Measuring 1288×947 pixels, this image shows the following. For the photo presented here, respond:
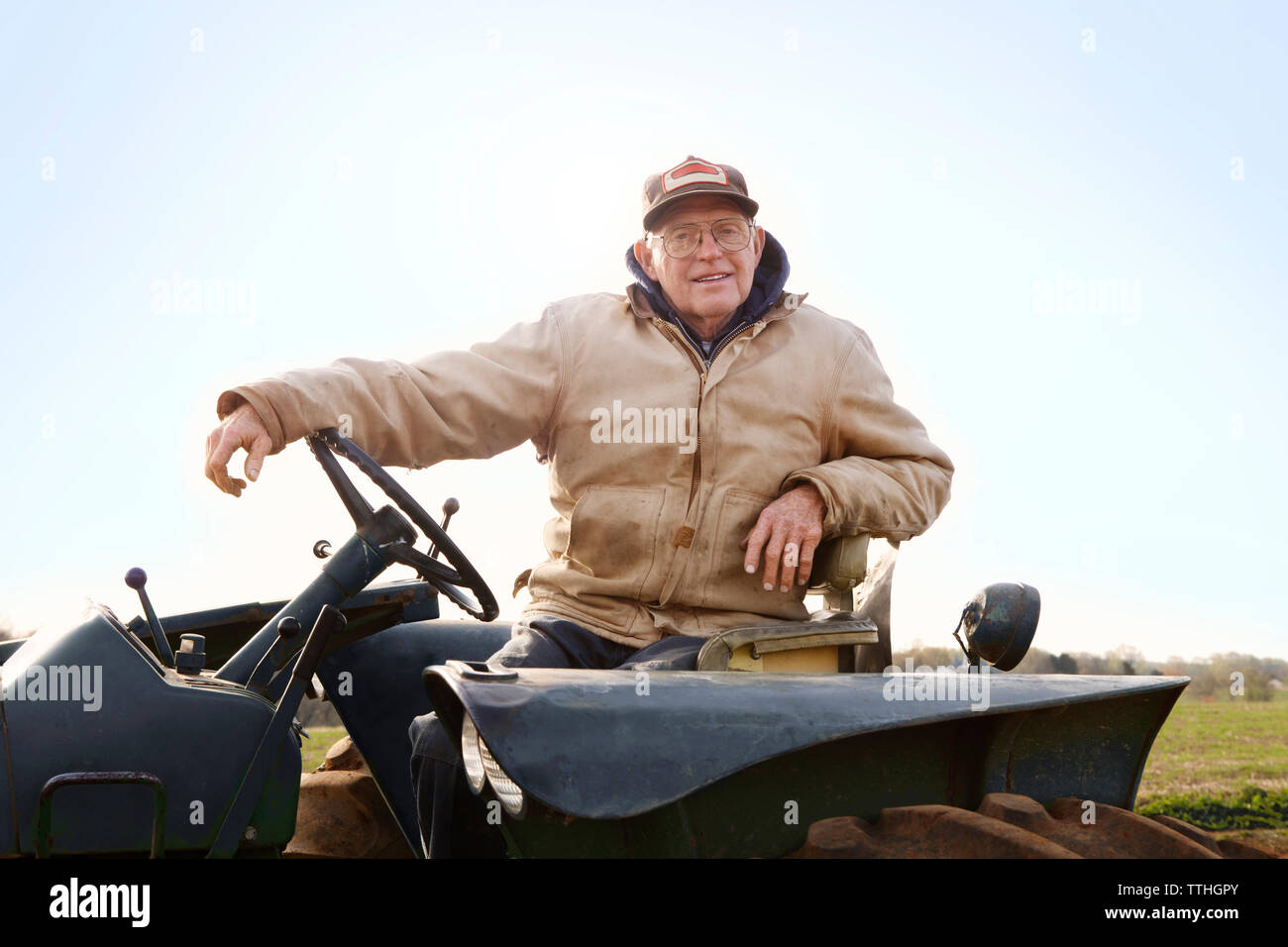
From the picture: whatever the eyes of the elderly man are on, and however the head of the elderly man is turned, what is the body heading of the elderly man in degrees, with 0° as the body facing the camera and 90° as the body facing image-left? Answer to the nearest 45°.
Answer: approximately 0°
